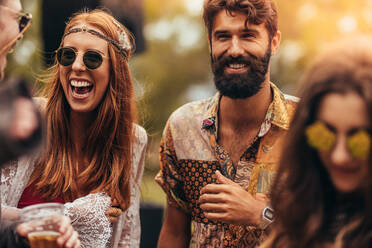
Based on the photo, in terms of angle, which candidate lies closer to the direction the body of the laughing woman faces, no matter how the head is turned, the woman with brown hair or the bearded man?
the woman with brown hair

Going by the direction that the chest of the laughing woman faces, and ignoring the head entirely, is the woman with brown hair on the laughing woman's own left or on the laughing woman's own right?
on the laughing woman's own left

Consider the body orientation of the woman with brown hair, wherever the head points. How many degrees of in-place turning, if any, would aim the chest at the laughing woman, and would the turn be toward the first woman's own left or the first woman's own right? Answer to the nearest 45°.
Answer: approximately 135° to the first woman's own right

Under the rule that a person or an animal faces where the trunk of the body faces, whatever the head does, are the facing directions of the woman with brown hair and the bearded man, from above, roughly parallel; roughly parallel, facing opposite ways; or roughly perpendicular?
roughly parallel

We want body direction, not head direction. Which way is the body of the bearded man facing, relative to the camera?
toward the camera

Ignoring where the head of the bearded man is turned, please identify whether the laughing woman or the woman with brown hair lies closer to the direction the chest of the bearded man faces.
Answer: the woman with brown hair

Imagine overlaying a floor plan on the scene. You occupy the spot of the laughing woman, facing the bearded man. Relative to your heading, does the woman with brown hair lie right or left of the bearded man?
right

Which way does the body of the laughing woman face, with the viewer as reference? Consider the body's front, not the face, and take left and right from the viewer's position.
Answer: facing the viewer and to the left of the viewer

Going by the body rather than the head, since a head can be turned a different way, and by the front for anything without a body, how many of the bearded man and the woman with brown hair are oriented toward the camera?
2

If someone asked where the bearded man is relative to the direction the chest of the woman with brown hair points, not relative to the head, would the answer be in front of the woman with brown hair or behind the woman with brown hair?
behind

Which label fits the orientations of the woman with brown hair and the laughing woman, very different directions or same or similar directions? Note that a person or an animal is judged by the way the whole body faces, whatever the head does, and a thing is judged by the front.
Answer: same or similar directions
